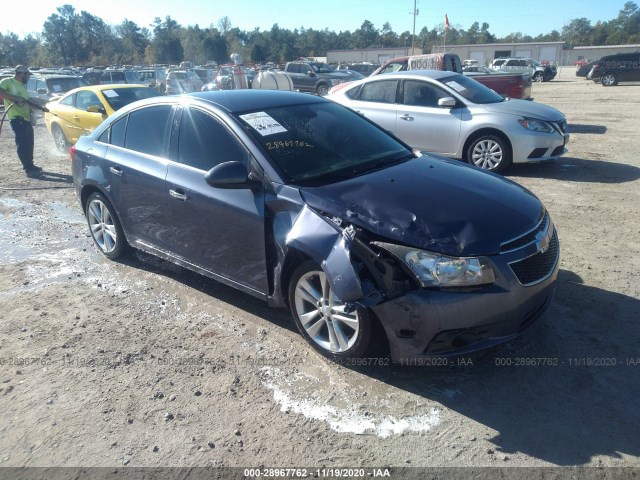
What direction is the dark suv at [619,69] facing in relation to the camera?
to the viewer's right

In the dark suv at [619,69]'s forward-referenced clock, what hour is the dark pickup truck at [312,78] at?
the dark pickup truck at [312,78] is roughly at 5 o'clock from the dark suv at [619,69].

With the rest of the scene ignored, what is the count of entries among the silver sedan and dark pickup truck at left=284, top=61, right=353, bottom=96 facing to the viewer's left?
0

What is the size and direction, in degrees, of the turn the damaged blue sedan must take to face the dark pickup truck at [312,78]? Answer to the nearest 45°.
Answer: approximately 135° to its left

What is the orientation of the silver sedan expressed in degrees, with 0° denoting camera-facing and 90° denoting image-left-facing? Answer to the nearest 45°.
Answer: approximately 315°

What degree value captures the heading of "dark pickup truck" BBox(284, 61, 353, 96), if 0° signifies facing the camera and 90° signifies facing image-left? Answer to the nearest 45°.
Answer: approximately 315°

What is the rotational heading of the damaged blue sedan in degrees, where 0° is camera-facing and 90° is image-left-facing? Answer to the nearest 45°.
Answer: approximately 315°

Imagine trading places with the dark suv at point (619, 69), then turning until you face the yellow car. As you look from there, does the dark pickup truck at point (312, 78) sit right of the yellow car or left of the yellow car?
right

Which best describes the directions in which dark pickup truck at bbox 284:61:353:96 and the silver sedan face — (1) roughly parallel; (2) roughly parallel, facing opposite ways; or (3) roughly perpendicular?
roughly parallel

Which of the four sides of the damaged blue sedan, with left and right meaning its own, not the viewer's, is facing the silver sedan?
left

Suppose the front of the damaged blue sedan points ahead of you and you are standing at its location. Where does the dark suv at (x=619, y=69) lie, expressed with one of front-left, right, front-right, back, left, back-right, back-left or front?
left

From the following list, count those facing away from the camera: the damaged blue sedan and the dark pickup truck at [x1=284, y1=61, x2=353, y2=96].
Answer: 0

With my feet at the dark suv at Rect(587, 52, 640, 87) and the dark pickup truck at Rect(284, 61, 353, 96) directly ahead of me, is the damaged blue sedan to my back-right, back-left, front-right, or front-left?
front-left

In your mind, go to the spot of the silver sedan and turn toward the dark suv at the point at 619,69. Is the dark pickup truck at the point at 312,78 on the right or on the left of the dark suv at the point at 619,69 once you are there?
left
